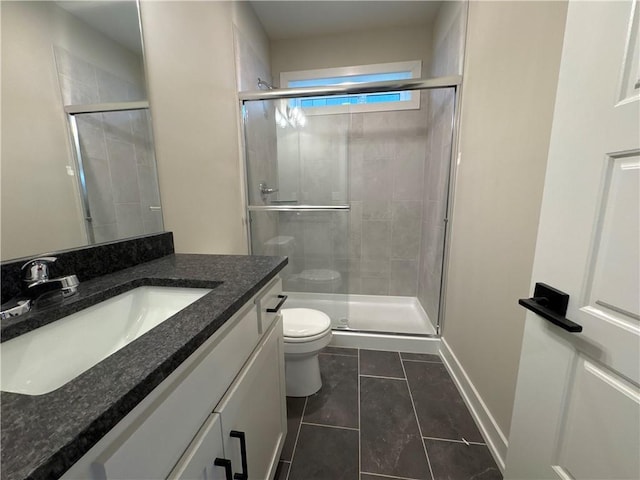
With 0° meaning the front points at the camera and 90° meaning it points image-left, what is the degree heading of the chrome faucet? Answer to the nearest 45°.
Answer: approximately 315°

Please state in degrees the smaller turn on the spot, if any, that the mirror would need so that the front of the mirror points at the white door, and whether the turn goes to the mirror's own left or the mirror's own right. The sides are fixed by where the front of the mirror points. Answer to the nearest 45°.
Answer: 0° — it already faces it

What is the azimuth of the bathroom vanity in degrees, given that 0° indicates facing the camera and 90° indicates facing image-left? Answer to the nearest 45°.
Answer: approximately 315°

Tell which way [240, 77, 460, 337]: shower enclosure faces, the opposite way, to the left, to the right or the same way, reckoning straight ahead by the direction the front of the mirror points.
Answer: to the right

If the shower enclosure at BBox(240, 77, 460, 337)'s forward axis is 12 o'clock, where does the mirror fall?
The mirror is roughly at 1 o'clock from the shower enclosure.

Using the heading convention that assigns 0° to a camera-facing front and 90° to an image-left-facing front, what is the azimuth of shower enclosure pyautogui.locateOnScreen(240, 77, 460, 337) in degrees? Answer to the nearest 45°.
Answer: approximately 0°

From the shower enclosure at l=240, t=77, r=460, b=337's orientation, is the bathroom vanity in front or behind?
in front

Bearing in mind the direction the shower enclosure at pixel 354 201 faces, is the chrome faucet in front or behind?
in front
